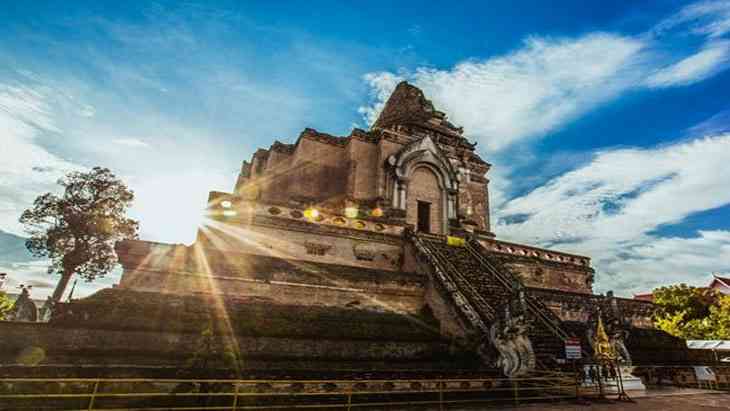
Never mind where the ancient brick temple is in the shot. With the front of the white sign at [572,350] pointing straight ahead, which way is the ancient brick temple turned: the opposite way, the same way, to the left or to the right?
the same way

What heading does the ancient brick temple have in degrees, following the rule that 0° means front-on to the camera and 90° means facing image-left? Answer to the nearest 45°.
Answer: approximately 315°

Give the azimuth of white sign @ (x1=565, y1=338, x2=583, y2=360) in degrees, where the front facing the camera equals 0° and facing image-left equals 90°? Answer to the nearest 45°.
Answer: approximately 0°

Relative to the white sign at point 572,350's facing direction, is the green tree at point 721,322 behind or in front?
behind

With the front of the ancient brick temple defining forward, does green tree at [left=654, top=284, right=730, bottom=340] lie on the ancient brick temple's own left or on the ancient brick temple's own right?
on the ancient brick temple's own left

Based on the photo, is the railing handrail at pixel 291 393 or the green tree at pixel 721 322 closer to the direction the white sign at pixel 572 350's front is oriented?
the railing handrail

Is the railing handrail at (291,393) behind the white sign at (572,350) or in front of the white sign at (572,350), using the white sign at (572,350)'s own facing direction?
in front

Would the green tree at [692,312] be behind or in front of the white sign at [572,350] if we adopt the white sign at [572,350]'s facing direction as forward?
behind

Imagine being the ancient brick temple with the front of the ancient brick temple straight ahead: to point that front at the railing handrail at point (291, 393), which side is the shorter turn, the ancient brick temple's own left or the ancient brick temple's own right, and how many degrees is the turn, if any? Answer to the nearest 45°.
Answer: approximately 45° to the ancient brick temple's own right
